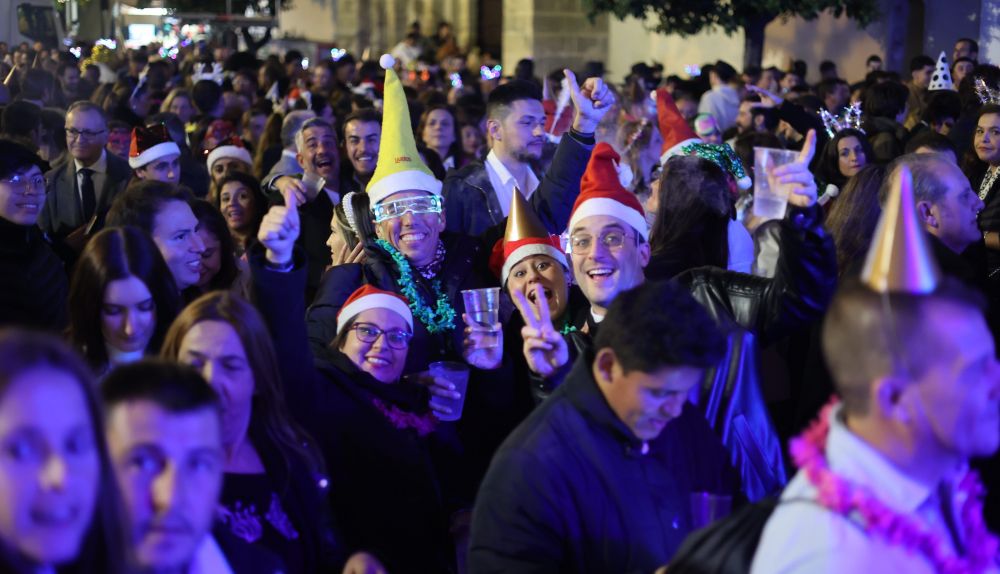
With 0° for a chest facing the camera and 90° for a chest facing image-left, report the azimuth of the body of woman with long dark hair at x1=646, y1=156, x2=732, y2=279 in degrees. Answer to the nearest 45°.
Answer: approximately 180°

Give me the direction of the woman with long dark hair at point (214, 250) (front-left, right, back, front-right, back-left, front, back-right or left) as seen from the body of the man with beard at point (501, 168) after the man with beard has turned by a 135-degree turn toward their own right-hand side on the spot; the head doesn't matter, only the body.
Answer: front-left

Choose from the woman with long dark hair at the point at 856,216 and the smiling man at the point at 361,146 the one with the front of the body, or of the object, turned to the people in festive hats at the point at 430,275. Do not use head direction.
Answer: the smiling man

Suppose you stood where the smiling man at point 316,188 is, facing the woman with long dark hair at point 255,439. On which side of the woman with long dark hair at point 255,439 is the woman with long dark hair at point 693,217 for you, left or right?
left

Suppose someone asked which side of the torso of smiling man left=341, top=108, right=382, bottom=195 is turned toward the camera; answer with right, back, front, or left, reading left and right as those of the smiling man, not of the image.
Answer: front

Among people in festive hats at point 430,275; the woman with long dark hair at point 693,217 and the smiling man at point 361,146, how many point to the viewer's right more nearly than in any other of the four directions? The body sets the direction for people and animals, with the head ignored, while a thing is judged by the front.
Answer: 0

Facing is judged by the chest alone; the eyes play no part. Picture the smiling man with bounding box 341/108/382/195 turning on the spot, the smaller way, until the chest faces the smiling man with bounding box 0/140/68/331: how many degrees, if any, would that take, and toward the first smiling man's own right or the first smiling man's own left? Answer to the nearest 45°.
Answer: approximately 45° to the first smiling man's own right

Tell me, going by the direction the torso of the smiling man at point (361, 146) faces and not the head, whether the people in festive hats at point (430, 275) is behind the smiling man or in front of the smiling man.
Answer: in front

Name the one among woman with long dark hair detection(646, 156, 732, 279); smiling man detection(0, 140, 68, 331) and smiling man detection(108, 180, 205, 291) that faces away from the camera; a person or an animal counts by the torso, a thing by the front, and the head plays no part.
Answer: the woman with long dark hair

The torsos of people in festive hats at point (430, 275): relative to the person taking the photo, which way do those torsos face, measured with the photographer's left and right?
facing the viewer

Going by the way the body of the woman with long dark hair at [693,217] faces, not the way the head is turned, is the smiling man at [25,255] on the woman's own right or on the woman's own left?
on the woman's own left
